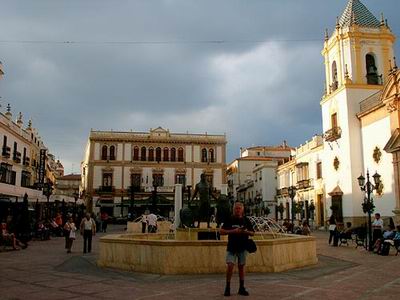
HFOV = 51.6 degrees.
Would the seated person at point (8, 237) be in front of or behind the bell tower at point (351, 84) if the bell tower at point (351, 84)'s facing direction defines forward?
in front

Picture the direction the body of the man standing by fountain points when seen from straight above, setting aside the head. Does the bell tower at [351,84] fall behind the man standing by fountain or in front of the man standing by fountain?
behind

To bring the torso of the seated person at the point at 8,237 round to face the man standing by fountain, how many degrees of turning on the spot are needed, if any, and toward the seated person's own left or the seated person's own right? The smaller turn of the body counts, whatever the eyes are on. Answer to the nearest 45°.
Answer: approximately 90° to the seated person's own right

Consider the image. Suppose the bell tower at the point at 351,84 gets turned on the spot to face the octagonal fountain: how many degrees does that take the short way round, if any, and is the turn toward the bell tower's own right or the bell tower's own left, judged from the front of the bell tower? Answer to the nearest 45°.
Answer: approximately 45° to the bell tower's own left

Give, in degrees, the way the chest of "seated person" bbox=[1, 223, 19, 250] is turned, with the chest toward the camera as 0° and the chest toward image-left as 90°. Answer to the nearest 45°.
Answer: approximately 270°

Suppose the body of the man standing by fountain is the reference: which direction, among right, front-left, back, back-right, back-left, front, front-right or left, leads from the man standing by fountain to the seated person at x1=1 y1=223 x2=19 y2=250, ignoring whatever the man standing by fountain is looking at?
back-right

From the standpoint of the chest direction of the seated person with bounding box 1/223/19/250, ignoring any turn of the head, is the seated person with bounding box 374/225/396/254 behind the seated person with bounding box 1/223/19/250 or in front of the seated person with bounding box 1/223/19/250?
in front

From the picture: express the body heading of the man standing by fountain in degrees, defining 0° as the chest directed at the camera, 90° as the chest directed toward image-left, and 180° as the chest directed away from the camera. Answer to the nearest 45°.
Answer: approximately 0°

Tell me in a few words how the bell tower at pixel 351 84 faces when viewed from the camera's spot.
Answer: facing the viewer and to the left of the viewer

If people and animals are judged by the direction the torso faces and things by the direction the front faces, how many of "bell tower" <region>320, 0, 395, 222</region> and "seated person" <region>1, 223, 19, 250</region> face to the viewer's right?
1

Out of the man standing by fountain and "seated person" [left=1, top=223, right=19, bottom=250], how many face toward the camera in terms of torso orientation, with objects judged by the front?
1

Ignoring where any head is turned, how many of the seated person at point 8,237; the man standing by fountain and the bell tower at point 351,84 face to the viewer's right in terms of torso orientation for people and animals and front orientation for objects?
1
